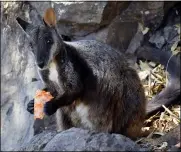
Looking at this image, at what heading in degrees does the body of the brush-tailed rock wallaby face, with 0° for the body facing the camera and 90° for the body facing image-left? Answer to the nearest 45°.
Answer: approximately 45°

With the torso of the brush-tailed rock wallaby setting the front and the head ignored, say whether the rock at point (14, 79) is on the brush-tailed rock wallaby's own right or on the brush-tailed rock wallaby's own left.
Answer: on the brush-tailed rock wallaby's own right

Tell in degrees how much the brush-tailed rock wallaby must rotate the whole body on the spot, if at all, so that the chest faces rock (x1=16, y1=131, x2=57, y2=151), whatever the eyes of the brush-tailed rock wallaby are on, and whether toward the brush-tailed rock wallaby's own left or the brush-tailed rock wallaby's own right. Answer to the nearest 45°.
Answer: approximately 45° to the brush-tailed rock wallaby's own left

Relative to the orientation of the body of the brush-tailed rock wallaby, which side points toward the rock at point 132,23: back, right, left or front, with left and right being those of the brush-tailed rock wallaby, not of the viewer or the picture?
back
